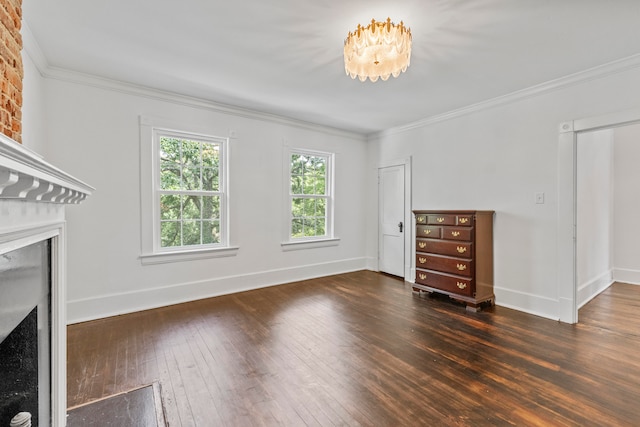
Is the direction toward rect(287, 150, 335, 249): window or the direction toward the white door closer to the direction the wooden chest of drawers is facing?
the window

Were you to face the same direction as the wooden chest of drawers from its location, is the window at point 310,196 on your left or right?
on your right

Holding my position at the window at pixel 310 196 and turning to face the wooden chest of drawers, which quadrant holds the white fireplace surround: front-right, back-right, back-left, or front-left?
front-right

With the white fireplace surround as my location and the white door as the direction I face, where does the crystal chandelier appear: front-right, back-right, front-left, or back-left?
front-right

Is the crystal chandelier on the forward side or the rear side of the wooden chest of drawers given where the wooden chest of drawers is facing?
on the forward side

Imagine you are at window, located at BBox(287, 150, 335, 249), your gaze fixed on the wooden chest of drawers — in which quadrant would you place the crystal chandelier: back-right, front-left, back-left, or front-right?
front-right

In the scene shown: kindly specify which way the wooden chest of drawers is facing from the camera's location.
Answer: facing the viewer and to the left of the viewer

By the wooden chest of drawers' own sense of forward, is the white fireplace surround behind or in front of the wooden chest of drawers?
in front

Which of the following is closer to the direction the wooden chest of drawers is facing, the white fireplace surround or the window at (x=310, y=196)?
the white fireplace surround

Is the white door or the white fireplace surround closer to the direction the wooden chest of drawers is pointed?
the white fireplace surround

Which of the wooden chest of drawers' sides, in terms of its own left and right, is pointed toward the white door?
right

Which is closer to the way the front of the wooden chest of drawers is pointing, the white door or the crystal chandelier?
the crystal chandelier

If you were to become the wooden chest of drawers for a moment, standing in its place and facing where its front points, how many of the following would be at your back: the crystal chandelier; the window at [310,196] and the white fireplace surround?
0

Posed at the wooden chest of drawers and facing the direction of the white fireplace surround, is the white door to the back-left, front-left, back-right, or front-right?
back-right
